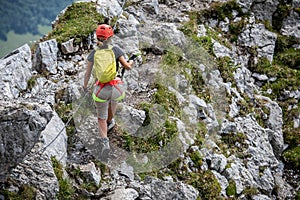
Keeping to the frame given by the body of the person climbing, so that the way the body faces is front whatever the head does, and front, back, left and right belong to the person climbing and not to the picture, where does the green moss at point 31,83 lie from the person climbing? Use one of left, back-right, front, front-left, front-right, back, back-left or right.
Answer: front-left

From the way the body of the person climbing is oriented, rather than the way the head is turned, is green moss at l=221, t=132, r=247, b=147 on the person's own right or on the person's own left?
on the person's own right

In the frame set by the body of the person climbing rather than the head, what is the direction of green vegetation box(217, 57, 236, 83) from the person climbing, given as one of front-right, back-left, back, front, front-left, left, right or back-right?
front-right

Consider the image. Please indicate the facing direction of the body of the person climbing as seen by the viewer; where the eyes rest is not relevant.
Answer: away from the camera

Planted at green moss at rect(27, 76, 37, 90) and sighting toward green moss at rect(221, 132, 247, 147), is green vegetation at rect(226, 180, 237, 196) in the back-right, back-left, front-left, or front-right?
front-right

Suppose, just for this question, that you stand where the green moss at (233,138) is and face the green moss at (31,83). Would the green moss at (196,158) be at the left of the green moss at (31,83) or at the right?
left

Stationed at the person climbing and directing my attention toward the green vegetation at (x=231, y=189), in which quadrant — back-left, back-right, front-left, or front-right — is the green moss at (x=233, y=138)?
front-left

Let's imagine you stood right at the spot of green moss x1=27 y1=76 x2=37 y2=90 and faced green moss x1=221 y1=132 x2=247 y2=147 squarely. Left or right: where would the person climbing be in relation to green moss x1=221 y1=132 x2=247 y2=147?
right
